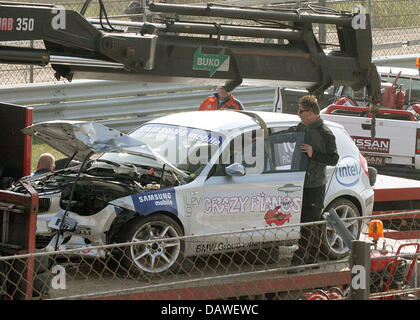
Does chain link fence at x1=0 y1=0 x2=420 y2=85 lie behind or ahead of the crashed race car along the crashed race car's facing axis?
behind

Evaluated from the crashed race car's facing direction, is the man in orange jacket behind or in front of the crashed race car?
behind

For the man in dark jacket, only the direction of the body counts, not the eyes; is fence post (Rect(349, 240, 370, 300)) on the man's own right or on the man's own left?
on the man's own left

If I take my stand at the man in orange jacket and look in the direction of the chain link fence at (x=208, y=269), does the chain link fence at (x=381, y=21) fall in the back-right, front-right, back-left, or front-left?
back-left

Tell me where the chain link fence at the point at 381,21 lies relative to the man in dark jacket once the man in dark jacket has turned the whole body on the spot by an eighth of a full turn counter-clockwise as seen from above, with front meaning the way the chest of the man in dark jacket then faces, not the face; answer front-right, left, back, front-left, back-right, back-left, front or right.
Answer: back-right

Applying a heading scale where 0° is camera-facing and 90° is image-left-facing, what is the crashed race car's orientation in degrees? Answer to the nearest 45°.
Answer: approximately 45°

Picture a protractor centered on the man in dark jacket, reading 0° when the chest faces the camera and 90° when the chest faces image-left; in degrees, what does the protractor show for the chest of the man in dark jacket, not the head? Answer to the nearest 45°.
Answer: approximately 90°
